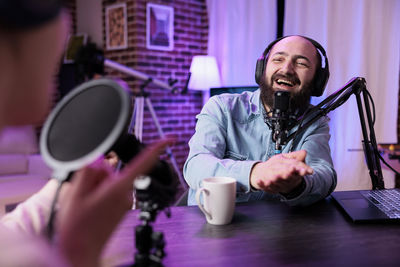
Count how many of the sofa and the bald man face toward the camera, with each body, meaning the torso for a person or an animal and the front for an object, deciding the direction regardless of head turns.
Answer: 2

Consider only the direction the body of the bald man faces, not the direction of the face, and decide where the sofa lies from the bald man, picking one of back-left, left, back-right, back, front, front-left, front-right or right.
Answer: back-right

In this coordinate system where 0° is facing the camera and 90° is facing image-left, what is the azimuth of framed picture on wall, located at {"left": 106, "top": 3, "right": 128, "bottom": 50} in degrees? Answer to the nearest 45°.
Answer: approximately 45°

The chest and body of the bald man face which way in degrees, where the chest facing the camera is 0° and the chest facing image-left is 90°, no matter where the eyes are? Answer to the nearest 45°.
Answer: approximately 0°

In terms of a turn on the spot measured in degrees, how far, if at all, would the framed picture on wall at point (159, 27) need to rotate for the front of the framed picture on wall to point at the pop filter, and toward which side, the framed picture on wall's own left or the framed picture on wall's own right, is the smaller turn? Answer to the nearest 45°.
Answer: approximately 45° to the framed picture on wall's own right

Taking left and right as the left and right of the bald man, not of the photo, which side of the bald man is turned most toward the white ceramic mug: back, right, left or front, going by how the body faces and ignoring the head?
front

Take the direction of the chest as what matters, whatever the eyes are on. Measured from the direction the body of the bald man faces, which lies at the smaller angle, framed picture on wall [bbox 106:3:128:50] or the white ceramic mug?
the white ceramic mug
